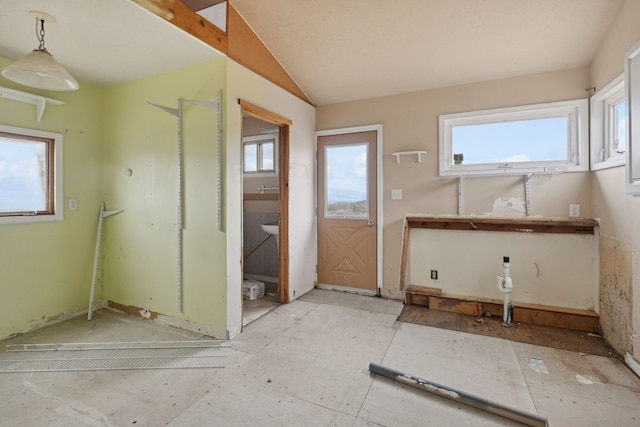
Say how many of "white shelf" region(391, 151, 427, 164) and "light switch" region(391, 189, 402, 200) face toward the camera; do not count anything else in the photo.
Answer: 2

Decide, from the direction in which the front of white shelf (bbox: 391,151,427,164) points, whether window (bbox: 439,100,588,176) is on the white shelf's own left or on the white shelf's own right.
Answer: on the white shelf's own left

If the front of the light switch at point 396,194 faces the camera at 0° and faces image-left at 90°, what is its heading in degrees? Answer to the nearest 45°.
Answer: approximately 0°

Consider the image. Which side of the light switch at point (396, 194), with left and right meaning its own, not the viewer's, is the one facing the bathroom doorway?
right

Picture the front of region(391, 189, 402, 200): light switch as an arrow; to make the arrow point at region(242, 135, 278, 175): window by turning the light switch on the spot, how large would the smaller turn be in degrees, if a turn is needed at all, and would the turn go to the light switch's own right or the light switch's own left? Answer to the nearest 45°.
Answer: approximately 90° to the light switch's own right

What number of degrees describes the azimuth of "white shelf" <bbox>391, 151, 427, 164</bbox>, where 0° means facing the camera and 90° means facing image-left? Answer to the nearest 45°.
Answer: approximately 0°

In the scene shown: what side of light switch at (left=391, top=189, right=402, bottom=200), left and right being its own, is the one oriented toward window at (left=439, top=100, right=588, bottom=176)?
left

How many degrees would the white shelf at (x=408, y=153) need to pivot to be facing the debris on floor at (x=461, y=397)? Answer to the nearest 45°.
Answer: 0° — it already faces it

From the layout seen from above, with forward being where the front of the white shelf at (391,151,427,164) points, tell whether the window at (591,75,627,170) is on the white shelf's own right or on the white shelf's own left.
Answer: on the white shelf's own left

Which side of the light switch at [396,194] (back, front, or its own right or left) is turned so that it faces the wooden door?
right

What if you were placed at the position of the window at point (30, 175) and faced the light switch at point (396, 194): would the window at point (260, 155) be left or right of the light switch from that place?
left
